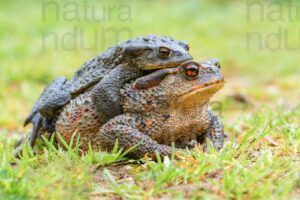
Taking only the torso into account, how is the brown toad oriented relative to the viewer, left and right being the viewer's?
facing the viewer and to the right of the viewer
